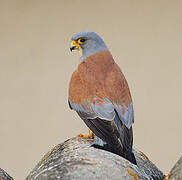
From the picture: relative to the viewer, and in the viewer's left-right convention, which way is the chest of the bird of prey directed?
facing away from the viewer and to the left of the viewer
